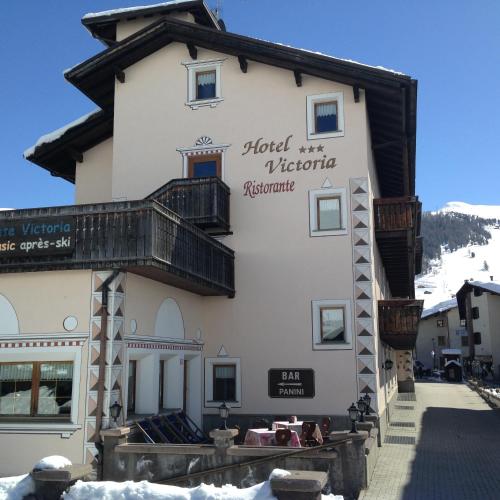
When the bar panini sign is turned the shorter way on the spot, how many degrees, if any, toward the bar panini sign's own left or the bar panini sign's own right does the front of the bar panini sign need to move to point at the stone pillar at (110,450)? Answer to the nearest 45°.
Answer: approximately 45° to the bar panini sign's own right

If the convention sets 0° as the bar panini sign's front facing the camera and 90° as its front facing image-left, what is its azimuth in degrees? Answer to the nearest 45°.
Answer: approximately 0°

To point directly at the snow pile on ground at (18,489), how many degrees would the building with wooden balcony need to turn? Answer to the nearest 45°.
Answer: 0° — it already faces it

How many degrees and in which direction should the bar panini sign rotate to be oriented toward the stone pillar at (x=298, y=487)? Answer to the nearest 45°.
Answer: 0° — it already faces it

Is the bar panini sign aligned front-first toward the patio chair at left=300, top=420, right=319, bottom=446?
yes

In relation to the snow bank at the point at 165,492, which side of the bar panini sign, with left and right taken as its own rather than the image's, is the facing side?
front

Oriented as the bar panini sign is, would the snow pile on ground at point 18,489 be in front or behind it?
in front

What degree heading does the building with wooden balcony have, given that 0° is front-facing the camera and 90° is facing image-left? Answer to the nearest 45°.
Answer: approximately 0°

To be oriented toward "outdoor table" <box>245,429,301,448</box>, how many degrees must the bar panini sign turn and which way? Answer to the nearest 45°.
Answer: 0° — it already faces it

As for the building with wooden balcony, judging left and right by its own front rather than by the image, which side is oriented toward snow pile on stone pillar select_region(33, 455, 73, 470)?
front

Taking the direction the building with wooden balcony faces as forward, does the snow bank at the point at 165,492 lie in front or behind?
in front
